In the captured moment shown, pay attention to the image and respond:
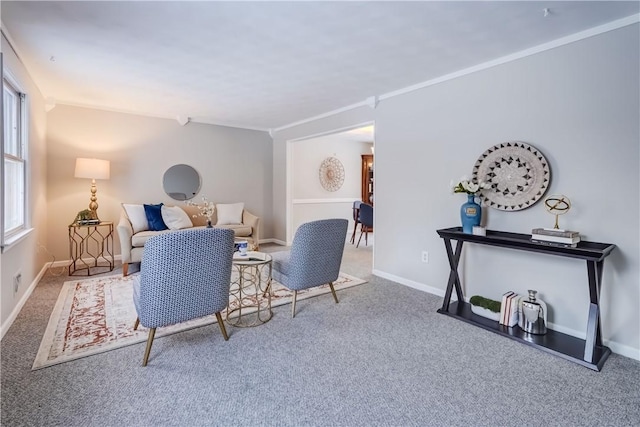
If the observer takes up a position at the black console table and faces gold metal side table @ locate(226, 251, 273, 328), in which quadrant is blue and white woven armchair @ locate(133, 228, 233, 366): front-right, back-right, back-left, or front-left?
front-left

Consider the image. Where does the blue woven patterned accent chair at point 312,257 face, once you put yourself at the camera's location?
facing away from the viewer and to the left of the viewer

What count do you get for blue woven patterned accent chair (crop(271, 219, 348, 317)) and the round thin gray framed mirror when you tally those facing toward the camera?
1

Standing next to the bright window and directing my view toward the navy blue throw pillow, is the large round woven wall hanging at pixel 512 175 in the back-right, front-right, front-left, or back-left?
front-right

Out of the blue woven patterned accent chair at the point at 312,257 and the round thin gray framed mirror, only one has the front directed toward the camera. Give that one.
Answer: the round thin gray framed mirror

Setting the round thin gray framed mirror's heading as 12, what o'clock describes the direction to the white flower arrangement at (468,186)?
The white flower arrangement is roughly at 11 o'clock from the round thin gray framed mirror.

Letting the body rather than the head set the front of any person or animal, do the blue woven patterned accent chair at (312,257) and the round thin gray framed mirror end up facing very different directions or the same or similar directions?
very different directions

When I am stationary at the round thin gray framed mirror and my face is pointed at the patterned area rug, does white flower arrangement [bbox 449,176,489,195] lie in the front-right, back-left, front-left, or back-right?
front-left

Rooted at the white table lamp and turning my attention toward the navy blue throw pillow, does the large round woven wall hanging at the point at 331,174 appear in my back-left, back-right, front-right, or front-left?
front-left

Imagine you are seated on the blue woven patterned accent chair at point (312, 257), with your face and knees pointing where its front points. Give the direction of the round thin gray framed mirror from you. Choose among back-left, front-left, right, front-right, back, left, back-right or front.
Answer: front

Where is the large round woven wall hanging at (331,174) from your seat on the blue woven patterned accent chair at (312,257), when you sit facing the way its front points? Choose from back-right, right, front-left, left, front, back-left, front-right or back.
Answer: front-right

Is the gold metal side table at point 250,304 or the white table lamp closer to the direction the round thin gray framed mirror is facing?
the gold metal side table

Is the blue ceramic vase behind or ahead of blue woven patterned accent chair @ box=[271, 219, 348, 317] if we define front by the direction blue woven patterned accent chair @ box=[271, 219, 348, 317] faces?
behind

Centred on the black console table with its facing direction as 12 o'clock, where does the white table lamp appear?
The white table lamp is roughly at 1 o'clock from the black console table.

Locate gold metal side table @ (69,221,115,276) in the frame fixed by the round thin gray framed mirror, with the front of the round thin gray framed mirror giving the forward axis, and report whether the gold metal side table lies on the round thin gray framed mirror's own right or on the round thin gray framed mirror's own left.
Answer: on the round thin gray framed mirror's own right

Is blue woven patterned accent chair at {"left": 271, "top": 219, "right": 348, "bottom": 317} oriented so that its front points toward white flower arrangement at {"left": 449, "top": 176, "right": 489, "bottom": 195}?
no

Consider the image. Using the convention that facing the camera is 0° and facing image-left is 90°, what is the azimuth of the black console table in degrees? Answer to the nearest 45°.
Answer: approximately 45°

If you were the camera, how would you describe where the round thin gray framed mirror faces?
facing the viewer

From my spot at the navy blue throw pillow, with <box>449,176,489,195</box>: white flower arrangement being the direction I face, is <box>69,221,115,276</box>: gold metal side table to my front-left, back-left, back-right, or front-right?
back-right

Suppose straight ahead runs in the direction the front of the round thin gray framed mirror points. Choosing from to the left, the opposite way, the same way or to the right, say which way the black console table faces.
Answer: to the right

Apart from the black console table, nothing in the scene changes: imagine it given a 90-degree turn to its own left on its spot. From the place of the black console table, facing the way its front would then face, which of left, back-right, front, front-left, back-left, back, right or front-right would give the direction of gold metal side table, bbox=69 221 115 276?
back-right

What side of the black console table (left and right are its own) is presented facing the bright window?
front

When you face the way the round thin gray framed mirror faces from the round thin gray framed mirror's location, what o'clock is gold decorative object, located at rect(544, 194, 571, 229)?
The gold decorative object is roughly at 11 o'clock from the round thin gray framed mirror.
